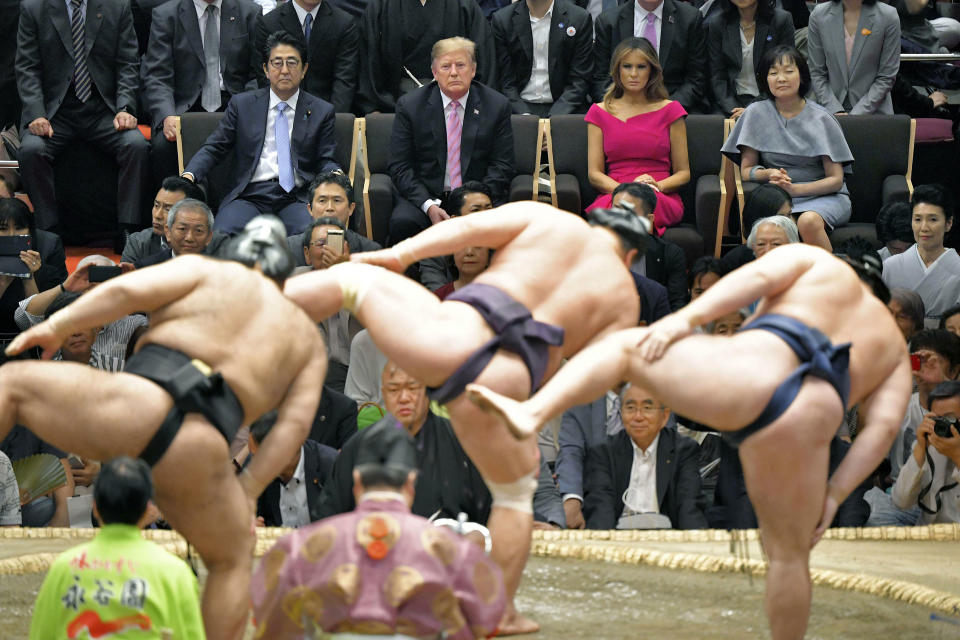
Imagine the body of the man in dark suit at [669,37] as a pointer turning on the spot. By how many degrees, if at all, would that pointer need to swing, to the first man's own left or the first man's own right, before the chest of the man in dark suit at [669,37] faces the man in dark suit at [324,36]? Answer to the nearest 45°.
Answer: approximately 90° to the first man's own right

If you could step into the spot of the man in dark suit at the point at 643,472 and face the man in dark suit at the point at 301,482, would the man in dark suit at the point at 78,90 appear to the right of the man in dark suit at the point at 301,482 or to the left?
right

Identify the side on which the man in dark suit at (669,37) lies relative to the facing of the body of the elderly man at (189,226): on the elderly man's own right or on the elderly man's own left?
on the elderly man's own left

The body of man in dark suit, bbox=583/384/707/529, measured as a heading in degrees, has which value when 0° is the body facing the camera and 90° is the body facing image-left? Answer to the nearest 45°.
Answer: approximately 0°

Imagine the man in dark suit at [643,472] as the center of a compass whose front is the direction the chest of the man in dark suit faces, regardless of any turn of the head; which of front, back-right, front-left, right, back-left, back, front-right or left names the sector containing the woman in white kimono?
back-left

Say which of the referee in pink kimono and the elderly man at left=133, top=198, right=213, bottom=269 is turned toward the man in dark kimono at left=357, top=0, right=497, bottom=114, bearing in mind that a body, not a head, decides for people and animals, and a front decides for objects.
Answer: the referee in pink kimono

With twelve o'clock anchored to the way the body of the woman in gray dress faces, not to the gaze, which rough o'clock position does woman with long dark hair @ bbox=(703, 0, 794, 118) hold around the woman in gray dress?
The woman with long dark hair is roughly at 5 o'clock from the woman in gray dress.

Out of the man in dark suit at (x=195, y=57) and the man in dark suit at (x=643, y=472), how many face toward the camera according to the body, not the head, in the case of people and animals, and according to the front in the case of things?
2

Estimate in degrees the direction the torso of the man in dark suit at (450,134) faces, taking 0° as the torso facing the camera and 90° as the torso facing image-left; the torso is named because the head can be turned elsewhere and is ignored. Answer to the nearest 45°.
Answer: approximately 0°
